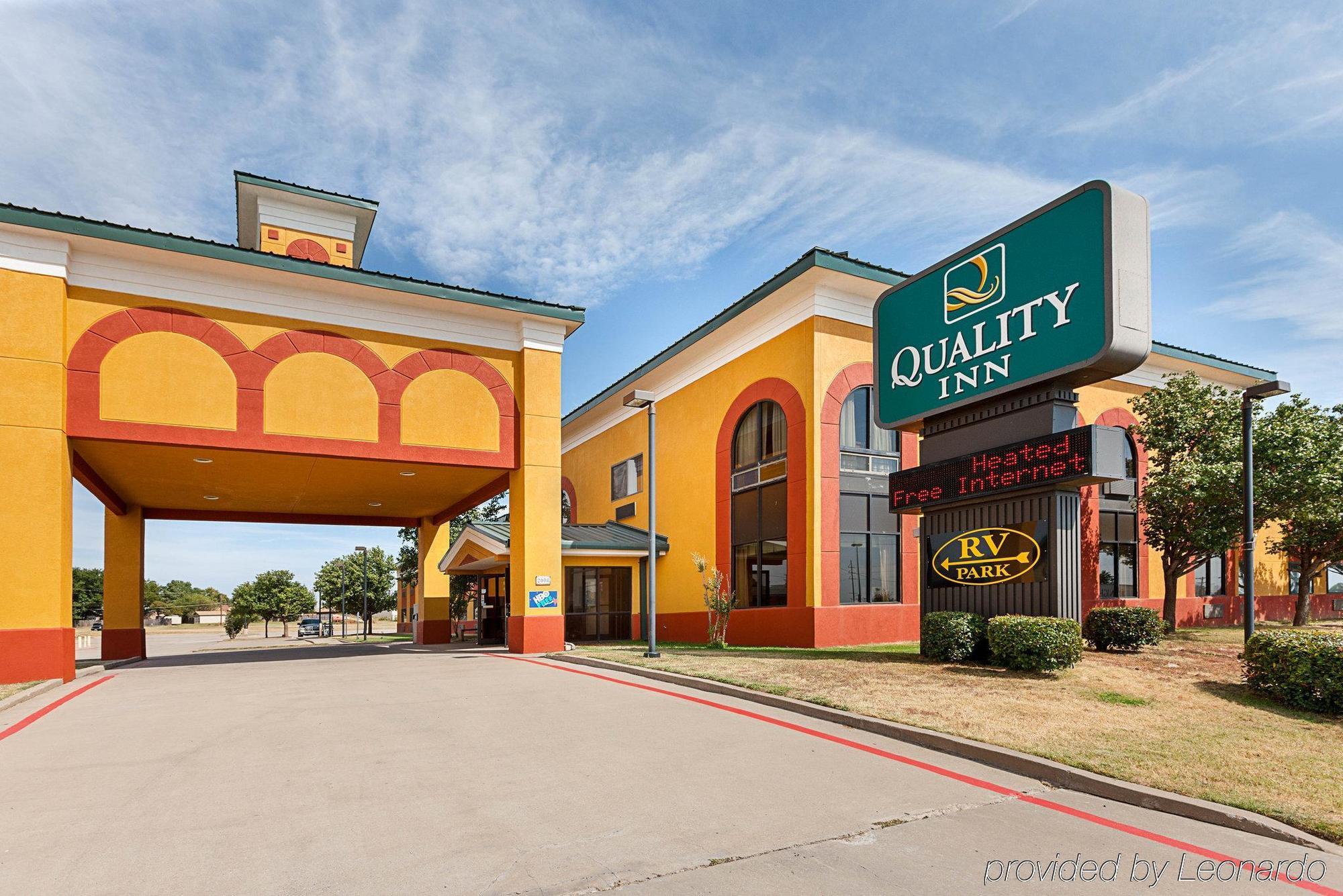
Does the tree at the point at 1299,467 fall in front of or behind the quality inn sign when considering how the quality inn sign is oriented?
behind

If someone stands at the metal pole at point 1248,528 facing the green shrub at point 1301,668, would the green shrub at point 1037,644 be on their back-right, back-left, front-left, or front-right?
front-right

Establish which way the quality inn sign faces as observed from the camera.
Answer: facing the viewer and to the left of the viewer
